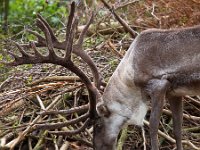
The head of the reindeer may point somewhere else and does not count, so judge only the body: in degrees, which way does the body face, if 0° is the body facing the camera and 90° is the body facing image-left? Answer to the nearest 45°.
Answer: approximately 90°
